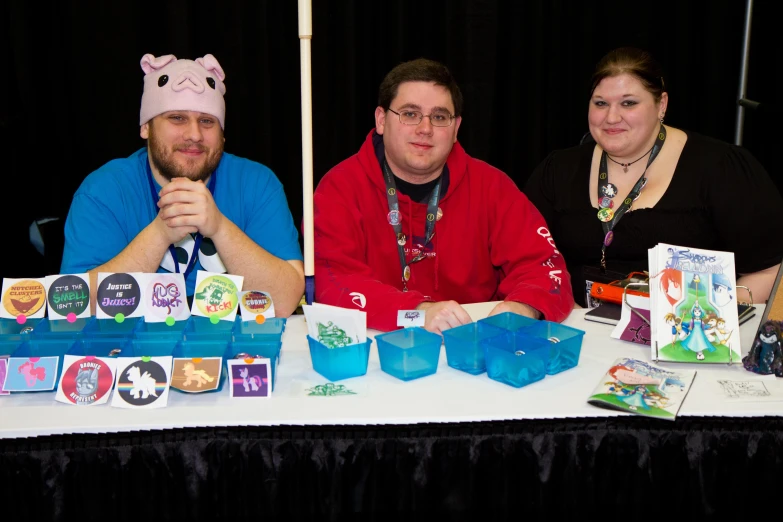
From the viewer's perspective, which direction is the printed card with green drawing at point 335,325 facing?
toward the camera

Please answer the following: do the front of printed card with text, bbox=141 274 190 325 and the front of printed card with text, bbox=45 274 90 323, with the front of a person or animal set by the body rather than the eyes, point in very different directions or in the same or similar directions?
same or similar directions

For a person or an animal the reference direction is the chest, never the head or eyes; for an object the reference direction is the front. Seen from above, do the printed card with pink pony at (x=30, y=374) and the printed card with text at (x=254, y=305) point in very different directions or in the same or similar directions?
same or similar directions

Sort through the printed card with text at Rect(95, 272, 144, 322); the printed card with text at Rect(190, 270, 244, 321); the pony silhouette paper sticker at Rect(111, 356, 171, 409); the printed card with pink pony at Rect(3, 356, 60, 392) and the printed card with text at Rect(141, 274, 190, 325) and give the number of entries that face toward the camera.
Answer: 5

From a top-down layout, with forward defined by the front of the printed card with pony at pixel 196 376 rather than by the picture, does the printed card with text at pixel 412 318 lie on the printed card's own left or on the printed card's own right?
on the printed card's own left

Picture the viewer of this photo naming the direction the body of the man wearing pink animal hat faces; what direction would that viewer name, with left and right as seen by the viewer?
facing the viewer

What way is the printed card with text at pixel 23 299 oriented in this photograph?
toward the camera

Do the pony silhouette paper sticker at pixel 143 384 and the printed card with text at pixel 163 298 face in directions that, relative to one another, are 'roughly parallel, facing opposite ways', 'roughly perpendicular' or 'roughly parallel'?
roughly parallel

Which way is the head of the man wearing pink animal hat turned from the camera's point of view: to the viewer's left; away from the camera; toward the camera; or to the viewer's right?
toward the camera

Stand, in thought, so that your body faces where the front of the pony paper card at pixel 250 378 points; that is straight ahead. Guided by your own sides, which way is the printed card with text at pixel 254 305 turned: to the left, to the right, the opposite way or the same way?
the same way

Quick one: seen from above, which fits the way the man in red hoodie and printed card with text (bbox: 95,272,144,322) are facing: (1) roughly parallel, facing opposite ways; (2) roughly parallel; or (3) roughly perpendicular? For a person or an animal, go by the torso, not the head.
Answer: roughly parallel

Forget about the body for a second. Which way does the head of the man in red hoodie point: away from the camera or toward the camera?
toward the camera
